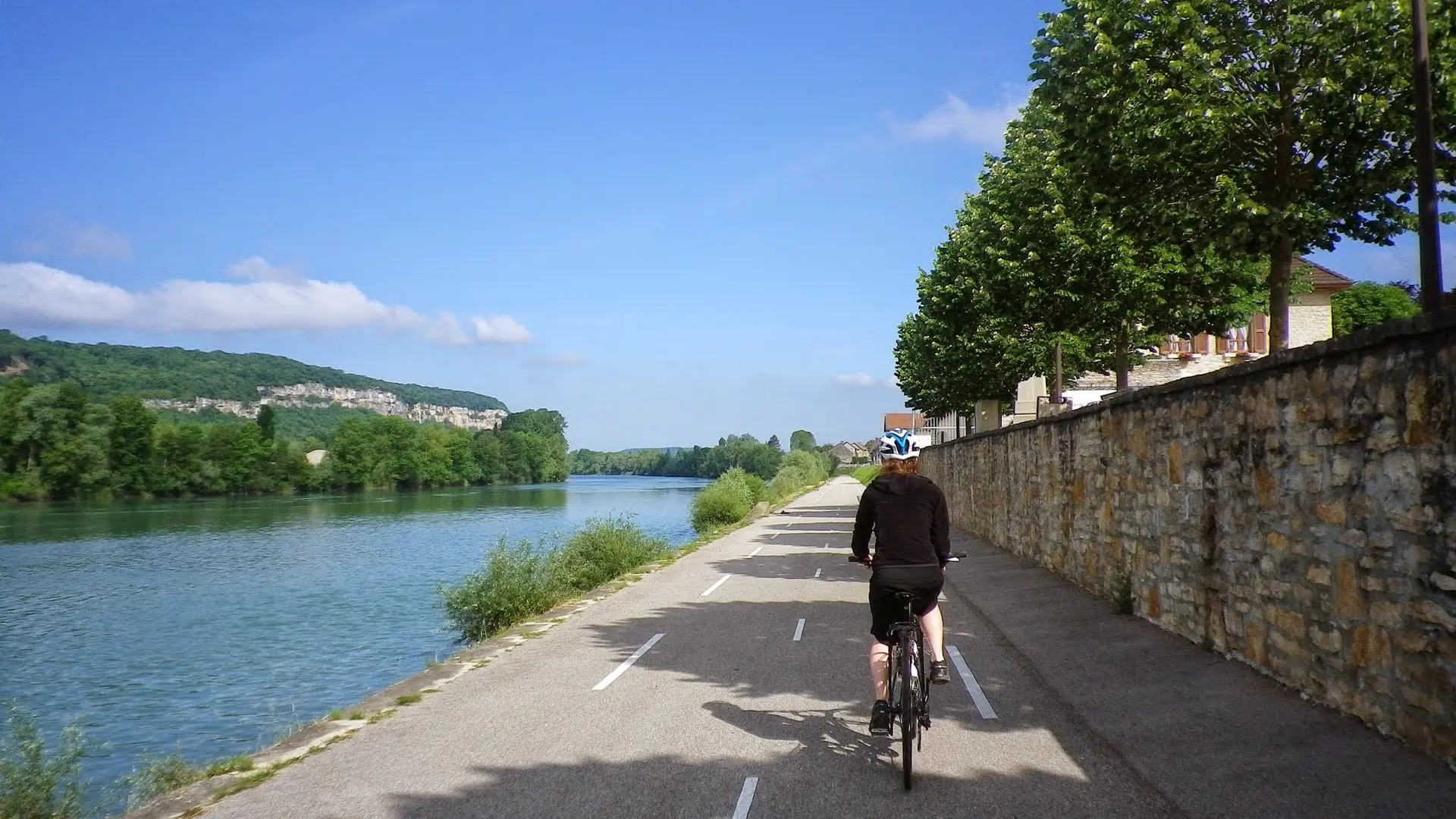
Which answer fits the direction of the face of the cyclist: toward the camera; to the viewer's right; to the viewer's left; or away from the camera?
away from the camera

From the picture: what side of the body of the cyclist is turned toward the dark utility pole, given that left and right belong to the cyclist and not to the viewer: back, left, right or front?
right

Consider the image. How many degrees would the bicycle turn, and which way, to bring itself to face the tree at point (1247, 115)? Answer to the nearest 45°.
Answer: approximately 45° to its right

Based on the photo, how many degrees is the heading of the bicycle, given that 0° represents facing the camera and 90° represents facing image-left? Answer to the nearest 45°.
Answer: approximately 180°

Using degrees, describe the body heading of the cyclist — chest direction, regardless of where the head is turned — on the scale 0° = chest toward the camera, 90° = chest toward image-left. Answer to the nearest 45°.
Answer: approximately 180°
